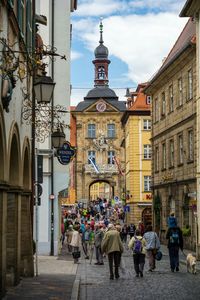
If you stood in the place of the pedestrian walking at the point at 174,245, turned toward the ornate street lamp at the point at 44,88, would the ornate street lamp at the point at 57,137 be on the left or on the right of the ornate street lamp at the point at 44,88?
right

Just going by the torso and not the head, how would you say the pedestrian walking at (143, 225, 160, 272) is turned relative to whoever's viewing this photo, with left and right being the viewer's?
facing away from the viewer

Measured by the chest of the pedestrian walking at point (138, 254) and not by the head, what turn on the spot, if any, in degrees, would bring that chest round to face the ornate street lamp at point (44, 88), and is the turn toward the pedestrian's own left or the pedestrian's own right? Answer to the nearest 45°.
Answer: approximately 180°

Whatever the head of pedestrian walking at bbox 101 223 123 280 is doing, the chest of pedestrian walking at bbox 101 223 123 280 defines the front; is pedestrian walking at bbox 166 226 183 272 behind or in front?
in front

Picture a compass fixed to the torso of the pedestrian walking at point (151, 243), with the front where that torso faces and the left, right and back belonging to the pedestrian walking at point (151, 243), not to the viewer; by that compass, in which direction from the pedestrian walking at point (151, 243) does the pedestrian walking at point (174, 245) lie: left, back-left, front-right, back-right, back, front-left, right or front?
front-right

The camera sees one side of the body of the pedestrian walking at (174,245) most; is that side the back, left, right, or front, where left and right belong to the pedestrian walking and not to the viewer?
back

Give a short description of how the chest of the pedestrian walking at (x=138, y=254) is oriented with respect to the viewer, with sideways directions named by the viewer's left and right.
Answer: facing away from the viewer

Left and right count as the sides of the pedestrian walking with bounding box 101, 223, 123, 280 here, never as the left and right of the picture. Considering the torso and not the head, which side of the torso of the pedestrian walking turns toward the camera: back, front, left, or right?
back

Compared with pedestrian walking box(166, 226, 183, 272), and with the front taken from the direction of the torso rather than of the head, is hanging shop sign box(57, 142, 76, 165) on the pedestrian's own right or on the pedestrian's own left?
on the pedestrian's own left
